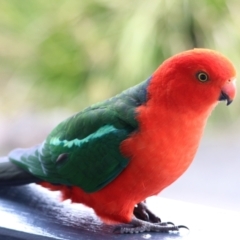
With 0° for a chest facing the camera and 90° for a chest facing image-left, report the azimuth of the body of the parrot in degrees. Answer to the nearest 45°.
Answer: approximately 270°
